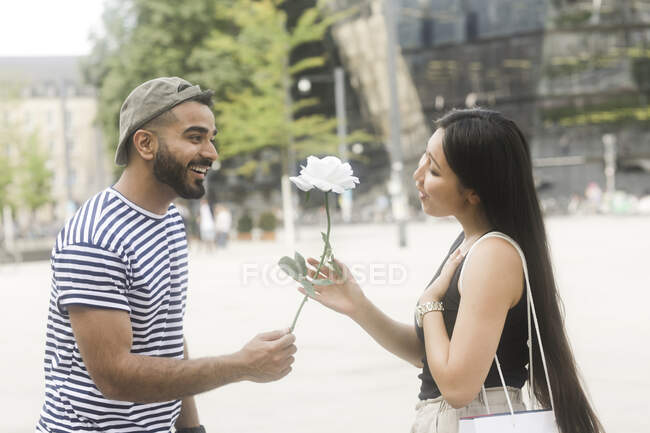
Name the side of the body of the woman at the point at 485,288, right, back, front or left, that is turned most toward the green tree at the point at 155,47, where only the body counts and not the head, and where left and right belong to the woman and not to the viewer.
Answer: right

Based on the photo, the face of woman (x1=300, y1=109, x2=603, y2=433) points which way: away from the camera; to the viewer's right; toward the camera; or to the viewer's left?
to the viewer's left

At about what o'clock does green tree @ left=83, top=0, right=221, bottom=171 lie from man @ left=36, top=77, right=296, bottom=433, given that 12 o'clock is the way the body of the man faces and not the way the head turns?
The green tree is roughly at 9 o'clock from the man.

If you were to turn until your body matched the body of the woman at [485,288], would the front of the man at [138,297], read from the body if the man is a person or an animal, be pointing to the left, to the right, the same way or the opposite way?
the opposite way

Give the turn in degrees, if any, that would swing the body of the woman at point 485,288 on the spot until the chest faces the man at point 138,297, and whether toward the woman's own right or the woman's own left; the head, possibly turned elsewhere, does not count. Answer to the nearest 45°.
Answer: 0° — they already face them

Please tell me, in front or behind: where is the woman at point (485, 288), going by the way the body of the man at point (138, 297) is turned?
in front

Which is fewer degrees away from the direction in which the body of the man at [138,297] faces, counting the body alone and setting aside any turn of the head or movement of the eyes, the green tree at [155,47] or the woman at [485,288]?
the woman

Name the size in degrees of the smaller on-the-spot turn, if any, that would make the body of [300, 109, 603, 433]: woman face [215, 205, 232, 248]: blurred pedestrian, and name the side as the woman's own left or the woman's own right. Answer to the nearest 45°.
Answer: approximately 90° to the woman's own right

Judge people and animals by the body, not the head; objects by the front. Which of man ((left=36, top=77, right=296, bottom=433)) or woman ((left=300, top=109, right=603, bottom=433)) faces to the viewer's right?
the man

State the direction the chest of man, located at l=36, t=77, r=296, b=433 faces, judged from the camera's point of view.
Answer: to the viewer's right

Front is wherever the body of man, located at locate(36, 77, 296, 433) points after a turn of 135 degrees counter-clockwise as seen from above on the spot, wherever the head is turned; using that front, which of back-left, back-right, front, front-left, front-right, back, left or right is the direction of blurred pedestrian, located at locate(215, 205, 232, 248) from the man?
front-right

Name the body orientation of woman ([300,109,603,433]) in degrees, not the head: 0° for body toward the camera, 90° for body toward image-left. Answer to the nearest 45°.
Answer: approximately 90°

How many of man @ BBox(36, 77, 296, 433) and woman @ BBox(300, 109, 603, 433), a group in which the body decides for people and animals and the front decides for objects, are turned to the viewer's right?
1
